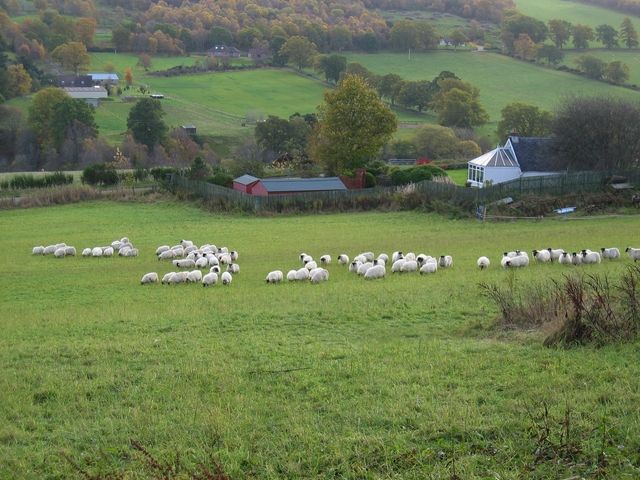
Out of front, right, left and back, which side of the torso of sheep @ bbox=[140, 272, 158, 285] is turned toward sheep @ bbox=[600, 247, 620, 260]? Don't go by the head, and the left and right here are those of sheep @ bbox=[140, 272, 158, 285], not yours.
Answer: back

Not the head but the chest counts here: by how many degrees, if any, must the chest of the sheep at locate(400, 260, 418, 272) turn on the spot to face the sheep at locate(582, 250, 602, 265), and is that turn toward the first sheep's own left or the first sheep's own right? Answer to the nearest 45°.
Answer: approximately 180°

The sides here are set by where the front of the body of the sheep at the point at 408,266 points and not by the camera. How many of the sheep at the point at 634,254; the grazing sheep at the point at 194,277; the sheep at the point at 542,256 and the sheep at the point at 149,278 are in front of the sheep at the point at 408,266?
2

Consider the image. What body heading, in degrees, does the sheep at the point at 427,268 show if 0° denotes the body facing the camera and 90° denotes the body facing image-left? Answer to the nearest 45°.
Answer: approximately 90°

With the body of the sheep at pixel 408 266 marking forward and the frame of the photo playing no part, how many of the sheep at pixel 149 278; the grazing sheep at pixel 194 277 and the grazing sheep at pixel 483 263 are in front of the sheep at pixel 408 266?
2

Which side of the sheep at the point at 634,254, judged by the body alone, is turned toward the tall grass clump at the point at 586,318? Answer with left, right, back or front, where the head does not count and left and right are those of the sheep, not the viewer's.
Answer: left

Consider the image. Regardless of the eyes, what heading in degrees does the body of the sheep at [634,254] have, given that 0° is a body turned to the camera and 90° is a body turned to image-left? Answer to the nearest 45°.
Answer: approximately 90°

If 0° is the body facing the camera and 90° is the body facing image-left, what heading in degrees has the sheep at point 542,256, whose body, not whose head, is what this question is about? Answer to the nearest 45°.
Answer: approximately 90°

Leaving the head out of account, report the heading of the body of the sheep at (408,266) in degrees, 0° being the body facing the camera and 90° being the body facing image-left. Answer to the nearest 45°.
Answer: approximately 90°

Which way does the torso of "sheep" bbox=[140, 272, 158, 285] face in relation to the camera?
to the viewer's left

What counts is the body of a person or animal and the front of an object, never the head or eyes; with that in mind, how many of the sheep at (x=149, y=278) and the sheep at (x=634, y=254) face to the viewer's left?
2

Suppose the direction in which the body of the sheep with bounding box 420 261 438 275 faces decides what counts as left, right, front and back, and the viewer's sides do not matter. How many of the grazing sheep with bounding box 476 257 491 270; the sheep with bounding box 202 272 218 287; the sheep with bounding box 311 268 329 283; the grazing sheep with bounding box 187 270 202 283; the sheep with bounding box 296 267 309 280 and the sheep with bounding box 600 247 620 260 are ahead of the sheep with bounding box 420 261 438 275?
4
